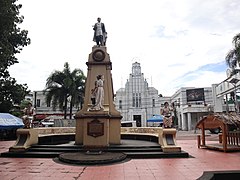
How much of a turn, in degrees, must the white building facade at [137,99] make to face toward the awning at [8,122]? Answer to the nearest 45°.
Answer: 0° — it already faces it

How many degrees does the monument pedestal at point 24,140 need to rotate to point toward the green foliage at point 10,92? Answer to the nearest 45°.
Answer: approximately 135° to its right

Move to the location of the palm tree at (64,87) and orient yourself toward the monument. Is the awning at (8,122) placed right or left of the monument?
right

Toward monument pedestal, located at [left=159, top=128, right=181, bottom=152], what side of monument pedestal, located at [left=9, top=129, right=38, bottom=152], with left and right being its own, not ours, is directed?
left

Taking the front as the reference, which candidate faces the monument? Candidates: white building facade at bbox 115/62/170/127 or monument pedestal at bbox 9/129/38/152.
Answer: the white building facade

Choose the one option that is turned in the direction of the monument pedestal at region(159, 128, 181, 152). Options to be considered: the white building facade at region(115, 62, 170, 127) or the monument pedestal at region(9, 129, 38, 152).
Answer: the white building facade

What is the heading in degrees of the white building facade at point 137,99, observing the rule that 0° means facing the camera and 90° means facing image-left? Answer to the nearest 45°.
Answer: approximately 0°

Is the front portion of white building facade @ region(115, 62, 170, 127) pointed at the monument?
yes

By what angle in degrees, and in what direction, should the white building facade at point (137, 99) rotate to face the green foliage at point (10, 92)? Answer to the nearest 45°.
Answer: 0° — it already faces it

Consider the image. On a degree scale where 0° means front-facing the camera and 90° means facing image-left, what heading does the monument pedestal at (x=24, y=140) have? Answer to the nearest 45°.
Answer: approximately 45°

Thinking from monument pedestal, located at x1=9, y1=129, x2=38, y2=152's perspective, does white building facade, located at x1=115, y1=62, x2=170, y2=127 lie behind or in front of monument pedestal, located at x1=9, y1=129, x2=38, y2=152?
behind
